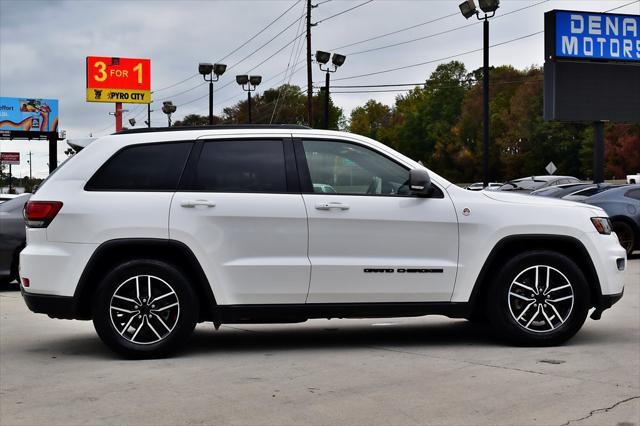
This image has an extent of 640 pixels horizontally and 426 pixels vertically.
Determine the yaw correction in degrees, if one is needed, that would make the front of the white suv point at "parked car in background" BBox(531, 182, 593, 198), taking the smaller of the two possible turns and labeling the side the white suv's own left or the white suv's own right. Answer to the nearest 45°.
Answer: approximately 45° to the white suv's own left

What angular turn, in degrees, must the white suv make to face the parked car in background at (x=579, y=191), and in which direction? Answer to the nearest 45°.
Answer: approximately 45° to its left

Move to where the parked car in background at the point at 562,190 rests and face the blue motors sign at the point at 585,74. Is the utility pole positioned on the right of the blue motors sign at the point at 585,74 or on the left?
left

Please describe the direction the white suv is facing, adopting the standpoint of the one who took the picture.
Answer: facing to the right of the viewer

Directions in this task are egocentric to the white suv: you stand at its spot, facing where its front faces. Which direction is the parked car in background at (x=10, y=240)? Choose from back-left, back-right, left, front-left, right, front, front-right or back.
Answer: back-left

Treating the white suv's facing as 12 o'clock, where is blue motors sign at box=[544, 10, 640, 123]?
The blue motors sign is roughly at 10 o'clock from the white suv.

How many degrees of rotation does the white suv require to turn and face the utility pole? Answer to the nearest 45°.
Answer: approximately 90° to its left
